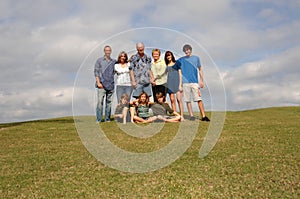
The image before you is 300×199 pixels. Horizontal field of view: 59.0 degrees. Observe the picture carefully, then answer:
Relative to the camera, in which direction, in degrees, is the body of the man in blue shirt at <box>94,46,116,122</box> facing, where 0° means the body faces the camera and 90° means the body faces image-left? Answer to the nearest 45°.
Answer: approximately 0°

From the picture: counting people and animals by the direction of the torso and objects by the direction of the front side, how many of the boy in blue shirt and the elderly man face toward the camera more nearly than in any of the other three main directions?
2

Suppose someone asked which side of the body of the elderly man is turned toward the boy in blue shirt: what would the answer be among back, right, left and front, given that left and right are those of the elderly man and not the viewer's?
left

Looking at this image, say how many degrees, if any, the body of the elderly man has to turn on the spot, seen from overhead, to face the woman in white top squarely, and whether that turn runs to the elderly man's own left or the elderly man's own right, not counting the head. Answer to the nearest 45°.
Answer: approximately 135° to the elderly man's own right

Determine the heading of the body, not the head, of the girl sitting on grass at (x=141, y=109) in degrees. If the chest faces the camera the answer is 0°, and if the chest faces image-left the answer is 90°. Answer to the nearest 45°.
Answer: approximately 0°
